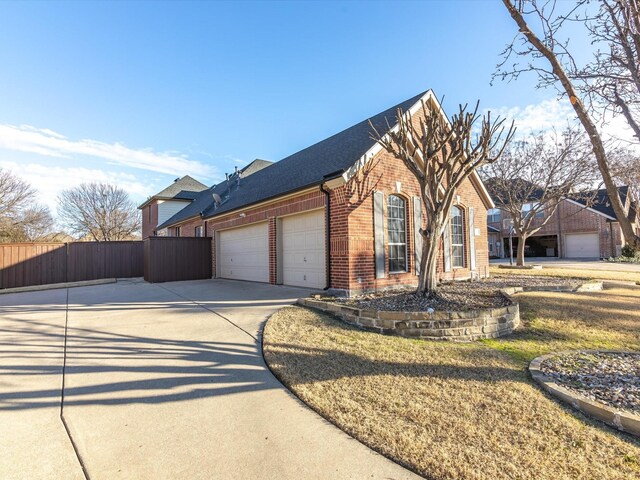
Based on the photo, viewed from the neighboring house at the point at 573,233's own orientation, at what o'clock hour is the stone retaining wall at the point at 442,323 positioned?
The stone retaining wall is roughly at 12 o'clock from the neighboring house.

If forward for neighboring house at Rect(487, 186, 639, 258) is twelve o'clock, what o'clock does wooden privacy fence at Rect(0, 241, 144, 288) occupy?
The wooden privacy fence is roughly at 1 o'clock from the neighboring house.

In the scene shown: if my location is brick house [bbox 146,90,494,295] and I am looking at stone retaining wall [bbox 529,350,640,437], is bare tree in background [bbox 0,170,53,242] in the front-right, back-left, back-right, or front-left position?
back-right

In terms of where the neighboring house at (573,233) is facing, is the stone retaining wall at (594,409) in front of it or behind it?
in front

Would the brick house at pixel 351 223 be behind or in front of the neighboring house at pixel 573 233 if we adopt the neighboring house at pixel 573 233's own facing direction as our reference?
in front

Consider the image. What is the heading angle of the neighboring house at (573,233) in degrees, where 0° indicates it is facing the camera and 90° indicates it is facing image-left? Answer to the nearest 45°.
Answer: approximately 0°
